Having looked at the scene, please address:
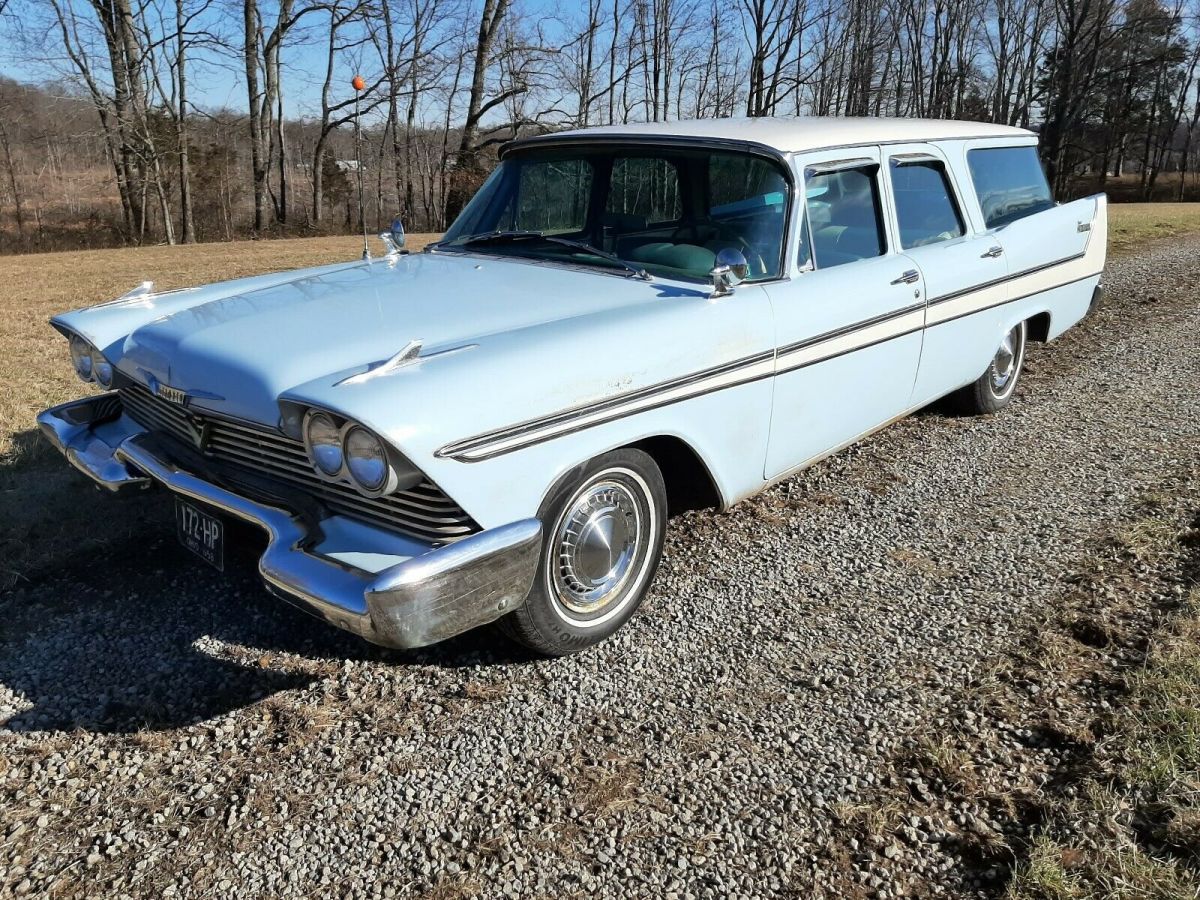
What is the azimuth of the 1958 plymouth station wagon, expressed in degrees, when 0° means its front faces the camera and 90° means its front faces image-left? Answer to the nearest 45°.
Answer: approximately 45°
